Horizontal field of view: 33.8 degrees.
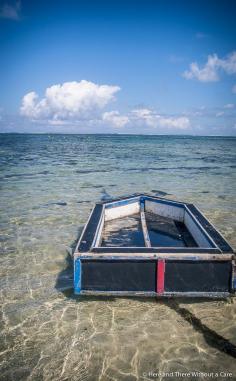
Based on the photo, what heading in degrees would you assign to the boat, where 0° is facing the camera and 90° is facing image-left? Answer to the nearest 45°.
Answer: approximately 180°
